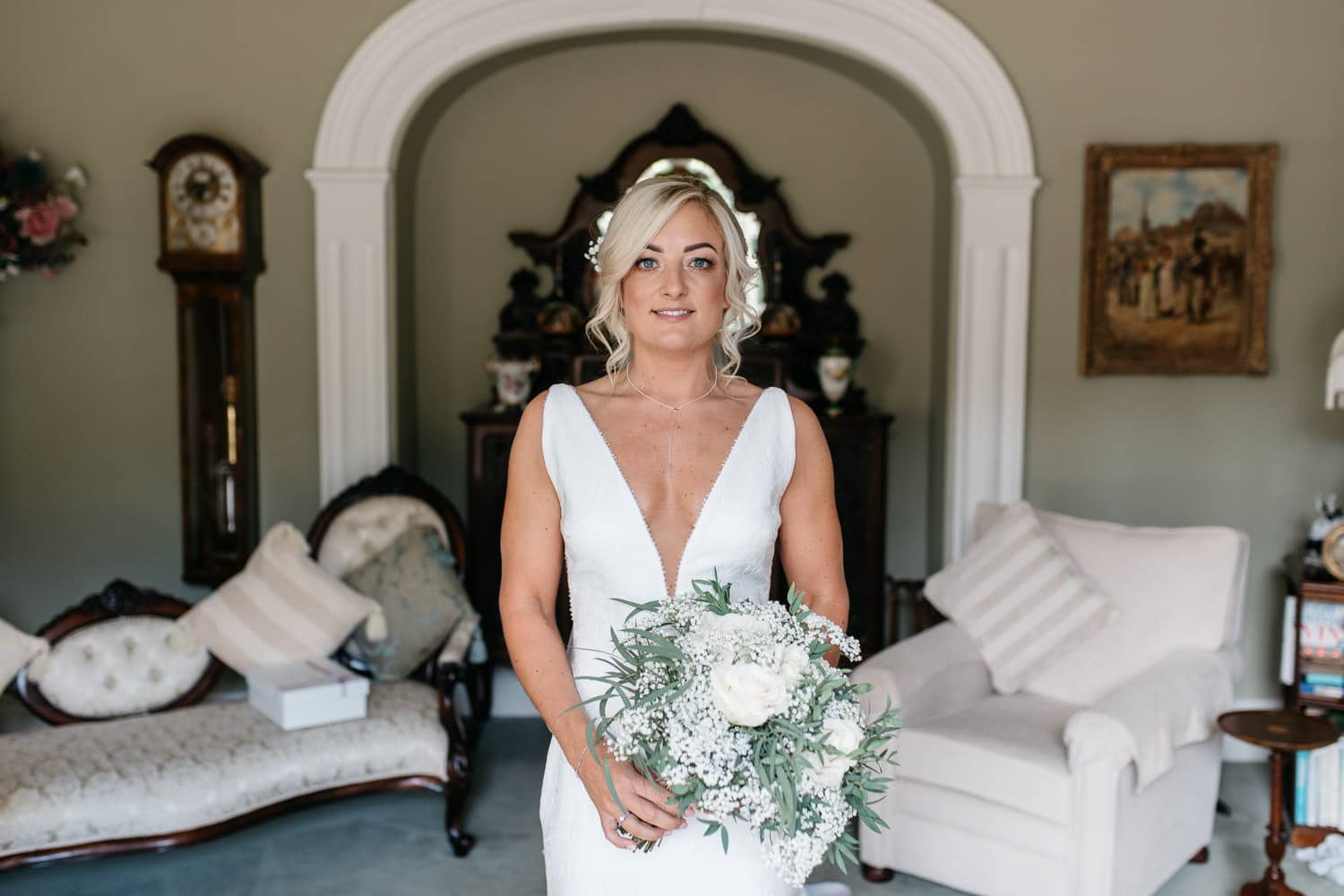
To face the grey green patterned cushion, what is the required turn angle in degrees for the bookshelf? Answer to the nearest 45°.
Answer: approximately 45° to its right

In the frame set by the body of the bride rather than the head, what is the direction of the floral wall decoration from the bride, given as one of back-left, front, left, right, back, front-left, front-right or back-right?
back-right

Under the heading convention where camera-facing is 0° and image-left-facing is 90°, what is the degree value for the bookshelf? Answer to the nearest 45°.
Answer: approximately 0°

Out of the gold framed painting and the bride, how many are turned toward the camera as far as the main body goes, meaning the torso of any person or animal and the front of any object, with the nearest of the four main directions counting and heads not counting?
2

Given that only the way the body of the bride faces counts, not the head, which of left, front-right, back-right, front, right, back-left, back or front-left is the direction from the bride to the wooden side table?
back-left

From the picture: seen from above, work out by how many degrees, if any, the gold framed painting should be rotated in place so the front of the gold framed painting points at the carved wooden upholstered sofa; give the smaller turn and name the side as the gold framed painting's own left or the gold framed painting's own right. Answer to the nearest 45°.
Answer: approximately 45° to the gold framed painting's own right

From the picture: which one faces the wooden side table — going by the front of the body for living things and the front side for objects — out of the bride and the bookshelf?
the bookshelf

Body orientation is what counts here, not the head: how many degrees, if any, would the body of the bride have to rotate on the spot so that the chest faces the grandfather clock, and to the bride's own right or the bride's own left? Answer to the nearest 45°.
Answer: approximately 135° to the bride's own right
